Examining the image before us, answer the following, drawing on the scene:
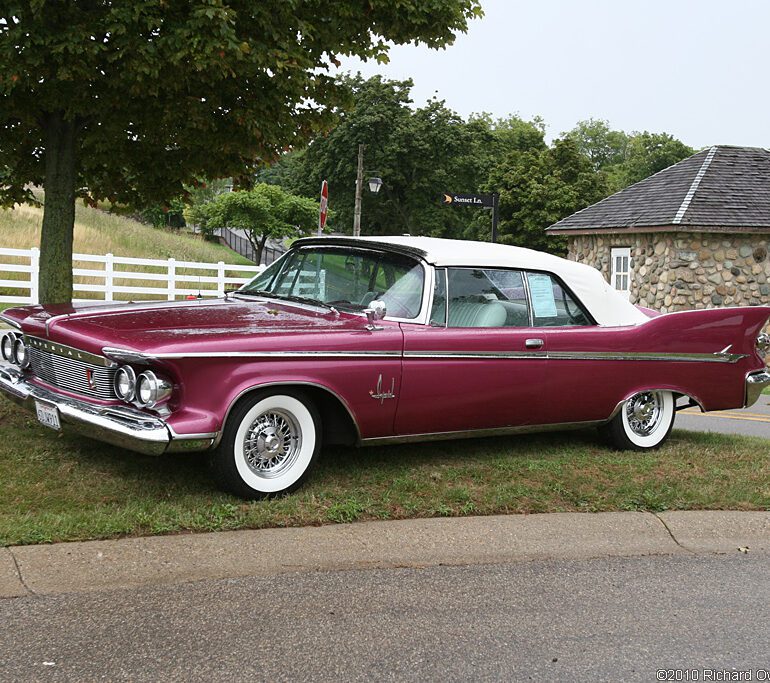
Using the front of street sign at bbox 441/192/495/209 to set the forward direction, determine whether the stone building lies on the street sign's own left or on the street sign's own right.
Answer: on the street sign's own left

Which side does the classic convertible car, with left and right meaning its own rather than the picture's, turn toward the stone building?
back

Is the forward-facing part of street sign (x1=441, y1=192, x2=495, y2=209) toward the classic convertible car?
yes

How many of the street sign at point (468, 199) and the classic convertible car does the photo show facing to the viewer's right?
0

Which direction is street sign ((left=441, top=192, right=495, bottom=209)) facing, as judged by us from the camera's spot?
facing the viewer

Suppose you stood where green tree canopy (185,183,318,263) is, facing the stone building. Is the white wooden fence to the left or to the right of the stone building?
right

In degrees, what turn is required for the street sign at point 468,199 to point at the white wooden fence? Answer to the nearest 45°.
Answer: approximately 135° to its right

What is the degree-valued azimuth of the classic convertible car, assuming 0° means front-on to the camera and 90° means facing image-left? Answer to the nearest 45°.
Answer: approximately 45°

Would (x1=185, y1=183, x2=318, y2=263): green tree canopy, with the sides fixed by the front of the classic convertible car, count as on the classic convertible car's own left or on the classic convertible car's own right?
on the classic convertible car's own right
